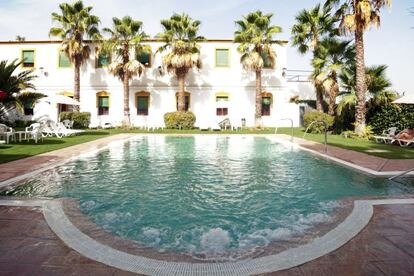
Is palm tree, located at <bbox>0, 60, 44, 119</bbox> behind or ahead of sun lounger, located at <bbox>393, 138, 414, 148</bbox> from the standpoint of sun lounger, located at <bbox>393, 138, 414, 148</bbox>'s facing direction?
ahead

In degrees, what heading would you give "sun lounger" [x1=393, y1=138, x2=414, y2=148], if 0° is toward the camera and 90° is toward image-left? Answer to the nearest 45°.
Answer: approximately 90°

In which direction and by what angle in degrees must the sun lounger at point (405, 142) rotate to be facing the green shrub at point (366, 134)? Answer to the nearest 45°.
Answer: approximately 45° to its right

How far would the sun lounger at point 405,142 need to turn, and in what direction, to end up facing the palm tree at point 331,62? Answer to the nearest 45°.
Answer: approximately 45° to its right

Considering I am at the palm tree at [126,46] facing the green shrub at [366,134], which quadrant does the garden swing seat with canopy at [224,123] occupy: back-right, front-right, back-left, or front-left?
front-left

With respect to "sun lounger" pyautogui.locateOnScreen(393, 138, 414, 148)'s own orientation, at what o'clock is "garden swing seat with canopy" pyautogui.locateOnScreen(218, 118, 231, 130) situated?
"garden swing seat with canopy" pyautogui.locateOnScreen(218, 118, 231, 130) is roughly at 1 o'clock from "sun lounger" pyautogui.locateOnScreen(393, 138, 414, 148).

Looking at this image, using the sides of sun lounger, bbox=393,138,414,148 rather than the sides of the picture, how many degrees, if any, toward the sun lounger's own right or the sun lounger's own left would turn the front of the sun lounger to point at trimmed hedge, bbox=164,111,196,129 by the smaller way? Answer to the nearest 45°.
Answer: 0° — it already faces it

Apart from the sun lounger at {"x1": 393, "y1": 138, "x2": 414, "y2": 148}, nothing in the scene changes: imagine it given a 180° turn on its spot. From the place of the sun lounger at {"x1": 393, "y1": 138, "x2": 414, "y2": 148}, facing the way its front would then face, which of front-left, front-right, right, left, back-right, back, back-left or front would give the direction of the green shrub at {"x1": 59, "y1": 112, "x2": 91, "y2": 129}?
back

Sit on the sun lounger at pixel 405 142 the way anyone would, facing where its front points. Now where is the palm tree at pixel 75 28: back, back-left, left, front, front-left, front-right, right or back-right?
front

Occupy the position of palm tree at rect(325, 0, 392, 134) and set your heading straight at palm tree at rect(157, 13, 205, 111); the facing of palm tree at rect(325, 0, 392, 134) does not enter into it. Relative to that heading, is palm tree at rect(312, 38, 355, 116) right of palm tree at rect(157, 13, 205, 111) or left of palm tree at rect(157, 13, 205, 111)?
right

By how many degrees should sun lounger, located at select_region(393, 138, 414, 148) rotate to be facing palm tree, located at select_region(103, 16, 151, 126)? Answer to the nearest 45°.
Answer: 0° — it already faces it

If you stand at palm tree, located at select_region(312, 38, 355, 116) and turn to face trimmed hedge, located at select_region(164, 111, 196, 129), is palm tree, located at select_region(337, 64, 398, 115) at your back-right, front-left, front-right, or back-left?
back-left

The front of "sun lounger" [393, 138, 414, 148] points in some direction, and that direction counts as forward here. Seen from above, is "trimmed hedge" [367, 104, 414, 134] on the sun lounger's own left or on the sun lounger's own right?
on the sun lounger's own right
